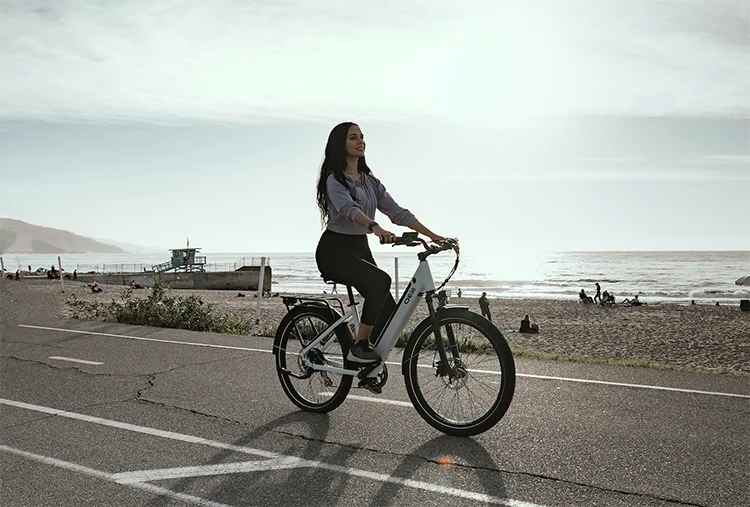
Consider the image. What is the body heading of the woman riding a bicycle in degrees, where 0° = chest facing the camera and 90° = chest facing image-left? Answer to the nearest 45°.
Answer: approximately 315°

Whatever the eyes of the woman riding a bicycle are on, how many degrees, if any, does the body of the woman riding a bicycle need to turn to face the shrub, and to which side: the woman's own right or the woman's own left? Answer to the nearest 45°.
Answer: approximately 180°
